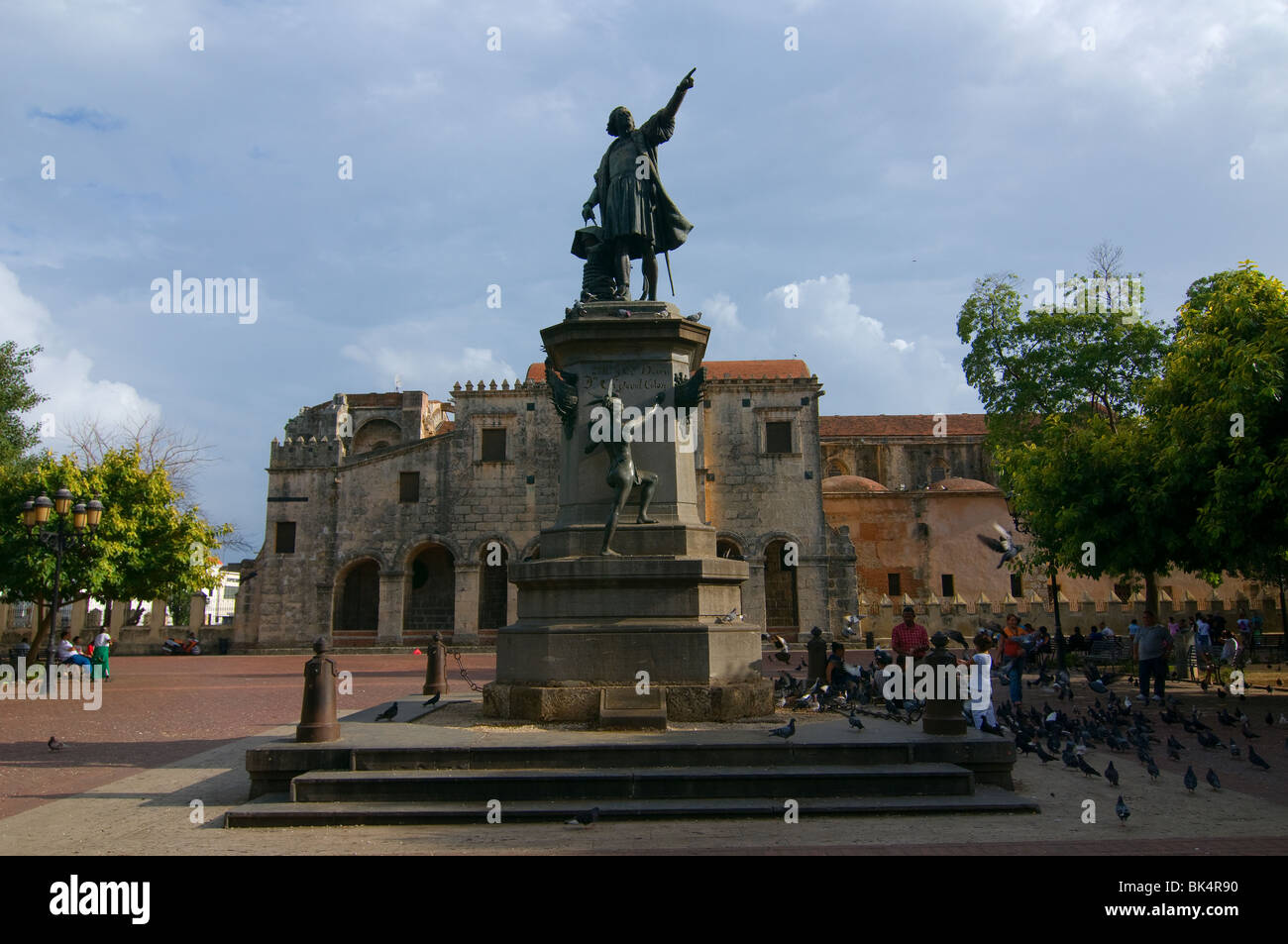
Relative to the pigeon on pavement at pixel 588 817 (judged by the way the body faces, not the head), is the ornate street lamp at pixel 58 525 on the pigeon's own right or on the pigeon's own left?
on the pigeon's own left

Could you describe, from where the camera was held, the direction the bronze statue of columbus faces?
facing the viewer

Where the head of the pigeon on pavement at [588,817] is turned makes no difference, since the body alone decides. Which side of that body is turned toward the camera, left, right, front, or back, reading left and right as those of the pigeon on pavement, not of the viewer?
right

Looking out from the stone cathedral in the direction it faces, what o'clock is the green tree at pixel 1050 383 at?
The green tree is roughly at 10 o'clock from the stone cathedral.

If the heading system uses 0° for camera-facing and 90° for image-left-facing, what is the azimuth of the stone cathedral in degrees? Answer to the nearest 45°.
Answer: approximately 0°

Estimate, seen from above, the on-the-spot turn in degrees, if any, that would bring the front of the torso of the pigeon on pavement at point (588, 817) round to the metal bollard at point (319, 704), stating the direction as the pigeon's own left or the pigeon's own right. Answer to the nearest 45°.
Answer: approximately 135° to the pigeon's own left

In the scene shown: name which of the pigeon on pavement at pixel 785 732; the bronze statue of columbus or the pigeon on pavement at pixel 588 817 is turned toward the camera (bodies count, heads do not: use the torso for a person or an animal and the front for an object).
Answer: the bronze statue of columbus

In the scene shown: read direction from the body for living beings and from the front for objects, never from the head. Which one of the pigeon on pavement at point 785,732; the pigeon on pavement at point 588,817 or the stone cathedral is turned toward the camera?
the stone cathedral

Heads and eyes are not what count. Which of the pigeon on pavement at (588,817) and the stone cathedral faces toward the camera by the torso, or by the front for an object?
the stone cathedral

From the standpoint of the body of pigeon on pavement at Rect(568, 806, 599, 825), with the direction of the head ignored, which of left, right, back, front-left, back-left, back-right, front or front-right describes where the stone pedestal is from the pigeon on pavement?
left
